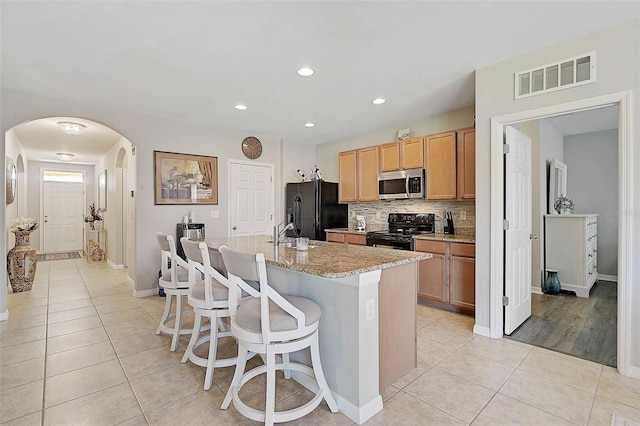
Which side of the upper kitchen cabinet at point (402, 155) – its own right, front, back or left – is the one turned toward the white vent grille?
left

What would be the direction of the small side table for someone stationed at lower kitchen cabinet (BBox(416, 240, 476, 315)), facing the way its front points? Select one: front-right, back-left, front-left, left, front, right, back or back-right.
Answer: front-right

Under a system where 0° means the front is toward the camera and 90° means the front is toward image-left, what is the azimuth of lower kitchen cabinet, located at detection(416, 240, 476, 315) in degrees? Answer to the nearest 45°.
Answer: approximately 45°

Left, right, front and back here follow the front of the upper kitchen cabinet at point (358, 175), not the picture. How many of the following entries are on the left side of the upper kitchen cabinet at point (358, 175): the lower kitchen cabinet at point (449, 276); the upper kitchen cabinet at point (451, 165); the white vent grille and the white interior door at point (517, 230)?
4

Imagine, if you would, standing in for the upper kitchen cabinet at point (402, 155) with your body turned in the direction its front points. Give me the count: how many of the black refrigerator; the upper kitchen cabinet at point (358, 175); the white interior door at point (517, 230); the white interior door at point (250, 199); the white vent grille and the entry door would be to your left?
2

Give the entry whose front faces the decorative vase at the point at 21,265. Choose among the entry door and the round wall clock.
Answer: the entry door

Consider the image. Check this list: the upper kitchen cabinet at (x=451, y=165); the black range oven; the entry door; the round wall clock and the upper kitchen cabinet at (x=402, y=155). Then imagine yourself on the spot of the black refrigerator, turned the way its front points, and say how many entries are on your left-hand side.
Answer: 3

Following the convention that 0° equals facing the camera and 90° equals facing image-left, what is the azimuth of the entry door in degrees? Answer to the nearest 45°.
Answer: approximately 0°

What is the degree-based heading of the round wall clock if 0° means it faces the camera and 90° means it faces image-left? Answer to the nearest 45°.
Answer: approximately 315°
